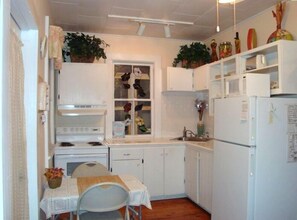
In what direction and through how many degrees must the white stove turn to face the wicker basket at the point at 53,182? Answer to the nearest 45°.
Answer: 0° — it already faces it

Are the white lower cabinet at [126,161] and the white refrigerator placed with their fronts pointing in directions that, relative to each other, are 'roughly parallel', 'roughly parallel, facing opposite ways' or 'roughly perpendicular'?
roughly perpendicular

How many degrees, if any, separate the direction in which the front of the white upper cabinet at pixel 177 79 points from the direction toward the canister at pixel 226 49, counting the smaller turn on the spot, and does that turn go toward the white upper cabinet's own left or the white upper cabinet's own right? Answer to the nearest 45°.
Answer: approximately 45° to the white upper cabinet's own left

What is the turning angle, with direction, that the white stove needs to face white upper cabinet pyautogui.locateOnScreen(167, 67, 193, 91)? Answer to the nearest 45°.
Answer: approximately 90° to its left

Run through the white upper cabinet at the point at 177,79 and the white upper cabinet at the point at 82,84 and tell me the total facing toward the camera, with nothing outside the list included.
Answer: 2

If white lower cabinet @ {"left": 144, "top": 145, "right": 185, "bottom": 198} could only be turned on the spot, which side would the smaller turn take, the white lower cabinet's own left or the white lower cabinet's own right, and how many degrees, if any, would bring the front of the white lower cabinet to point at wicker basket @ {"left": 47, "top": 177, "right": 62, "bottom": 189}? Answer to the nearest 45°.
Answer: approximately 45° to the white lower cabinet's own right

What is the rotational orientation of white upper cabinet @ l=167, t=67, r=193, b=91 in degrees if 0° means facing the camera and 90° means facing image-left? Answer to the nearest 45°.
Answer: approximately 0°

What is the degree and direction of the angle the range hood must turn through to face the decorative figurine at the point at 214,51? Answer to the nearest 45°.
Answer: approximately 90° to its left
